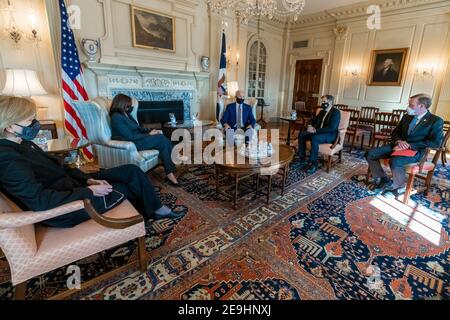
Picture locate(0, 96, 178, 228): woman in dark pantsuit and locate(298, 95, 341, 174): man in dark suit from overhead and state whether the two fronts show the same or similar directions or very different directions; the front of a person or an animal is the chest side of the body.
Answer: very different directions

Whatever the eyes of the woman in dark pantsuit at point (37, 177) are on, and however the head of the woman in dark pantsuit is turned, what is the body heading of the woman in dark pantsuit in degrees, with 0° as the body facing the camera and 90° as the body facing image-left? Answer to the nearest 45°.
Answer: approximately 270°

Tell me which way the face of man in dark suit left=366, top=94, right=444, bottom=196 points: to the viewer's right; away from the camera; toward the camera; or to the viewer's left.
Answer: to the viewer's left

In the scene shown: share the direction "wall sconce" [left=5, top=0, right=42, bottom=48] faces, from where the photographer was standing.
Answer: facing the viewer and to the right of the viewer

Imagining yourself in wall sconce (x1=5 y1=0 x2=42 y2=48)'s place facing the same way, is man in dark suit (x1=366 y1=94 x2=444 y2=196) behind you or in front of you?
in front

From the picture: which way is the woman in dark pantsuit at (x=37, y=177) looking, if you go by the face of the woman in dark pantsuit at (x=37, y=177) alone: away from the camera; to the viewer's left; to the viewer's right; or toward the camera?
to the viewer's right

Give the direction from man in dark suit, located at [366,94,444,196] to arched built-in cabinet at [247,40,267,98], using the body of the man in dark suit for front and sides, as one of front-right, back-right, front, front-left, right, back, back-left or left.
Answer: right

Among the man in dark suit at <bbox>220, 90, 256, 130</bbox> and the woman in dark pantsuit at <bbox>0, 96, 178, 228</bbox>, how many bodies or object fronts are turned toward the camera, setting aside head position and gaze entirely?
1

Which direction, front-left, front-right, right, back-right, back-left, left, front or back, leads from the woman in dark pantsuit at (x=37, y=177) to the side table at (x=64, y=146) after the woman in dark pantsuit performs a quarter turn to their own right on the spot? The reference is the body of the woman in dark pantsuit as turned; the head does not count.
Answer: back

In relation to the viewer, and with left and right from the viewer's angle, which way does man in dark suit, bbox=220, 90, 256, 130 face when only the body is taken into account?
facing the viewer

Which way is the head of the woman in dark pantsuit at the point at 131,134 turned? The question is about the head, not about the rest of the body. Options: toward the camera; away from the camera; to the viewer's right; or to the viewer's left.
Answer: to the viewer's right

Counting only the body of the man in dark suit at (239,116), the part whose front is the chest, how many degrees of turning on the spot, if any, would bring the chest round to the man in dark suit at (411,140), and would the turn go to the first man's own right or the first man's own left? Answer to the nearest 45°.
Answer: approximately 45° to the first man's own left
